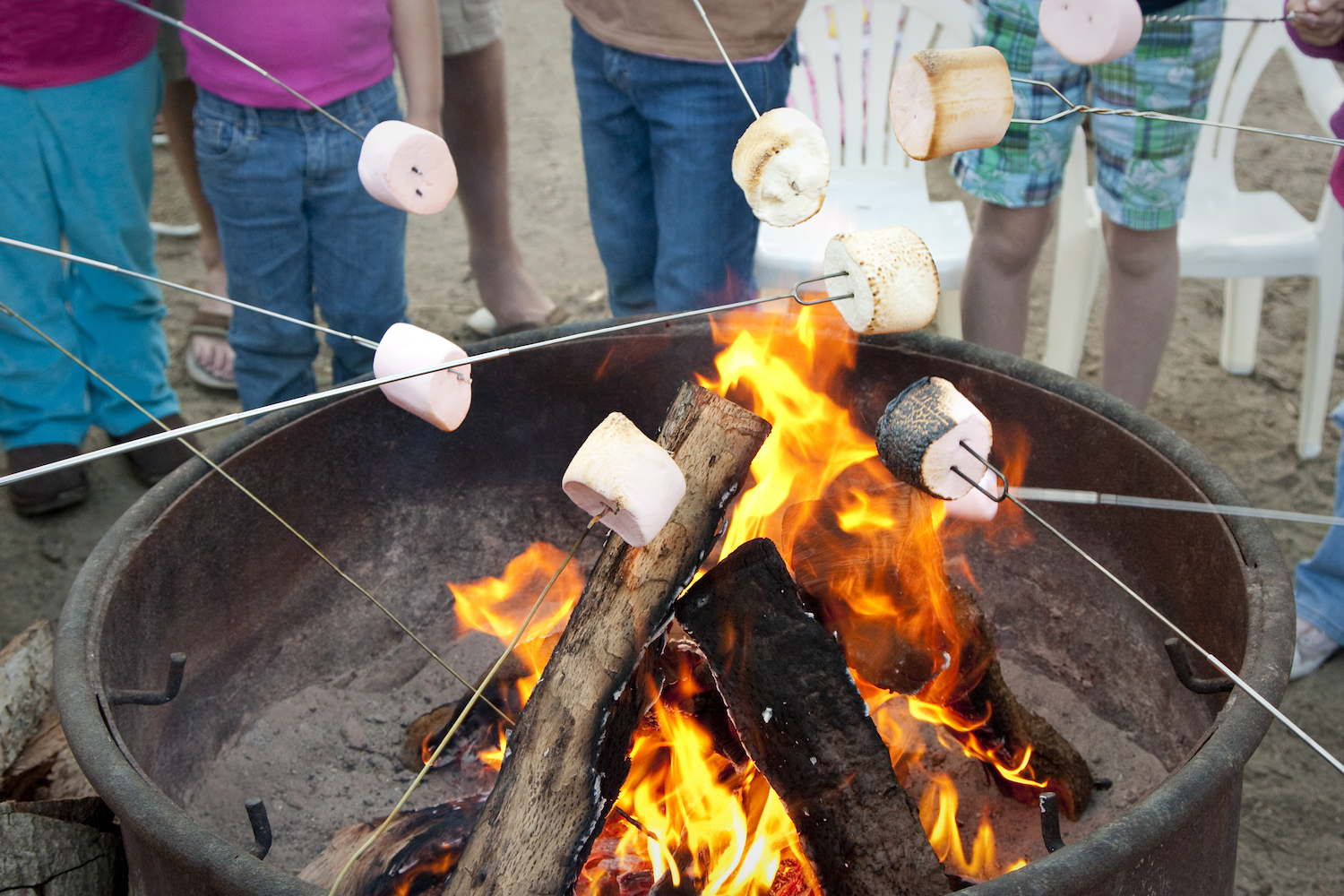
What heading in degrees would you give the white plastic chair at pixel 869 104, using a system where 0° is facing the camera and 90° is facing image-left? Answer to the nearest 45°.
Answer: approximately 0°

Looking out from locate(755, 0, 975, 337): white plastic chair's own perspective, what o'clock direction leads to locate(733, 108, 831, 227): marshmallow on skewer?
The marshmallow on skewer is roughly at 12 o'clock from the white plastic chair.

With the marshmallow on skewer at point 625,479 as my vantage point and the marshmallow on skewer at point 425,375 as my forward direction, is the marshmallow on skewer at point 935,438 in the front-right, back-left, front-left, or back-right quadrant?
back-right

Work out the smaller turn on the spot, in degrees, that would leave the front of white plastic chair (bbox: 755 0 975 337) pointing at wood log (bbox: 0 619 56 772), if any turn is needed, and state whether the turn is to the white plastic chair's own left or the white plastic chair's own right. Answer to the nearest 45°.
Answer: approximately 45° to the white plastic chair's own right

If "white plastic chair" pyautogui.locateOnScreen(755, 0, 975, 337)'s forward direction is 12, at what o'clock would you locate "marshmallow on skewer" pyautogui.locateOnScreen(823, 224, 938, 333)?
The marshmallow on skewer is roughly at 12 o'clock from the white plastic chair.

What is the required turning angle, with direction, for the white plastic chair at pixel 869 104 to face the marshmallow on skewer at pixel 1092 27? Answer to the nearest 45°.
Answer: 0° — it already faces it

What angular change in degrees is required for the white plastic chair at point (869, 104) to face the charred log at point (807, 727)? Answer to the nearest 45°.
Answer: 0° — it already faces it
